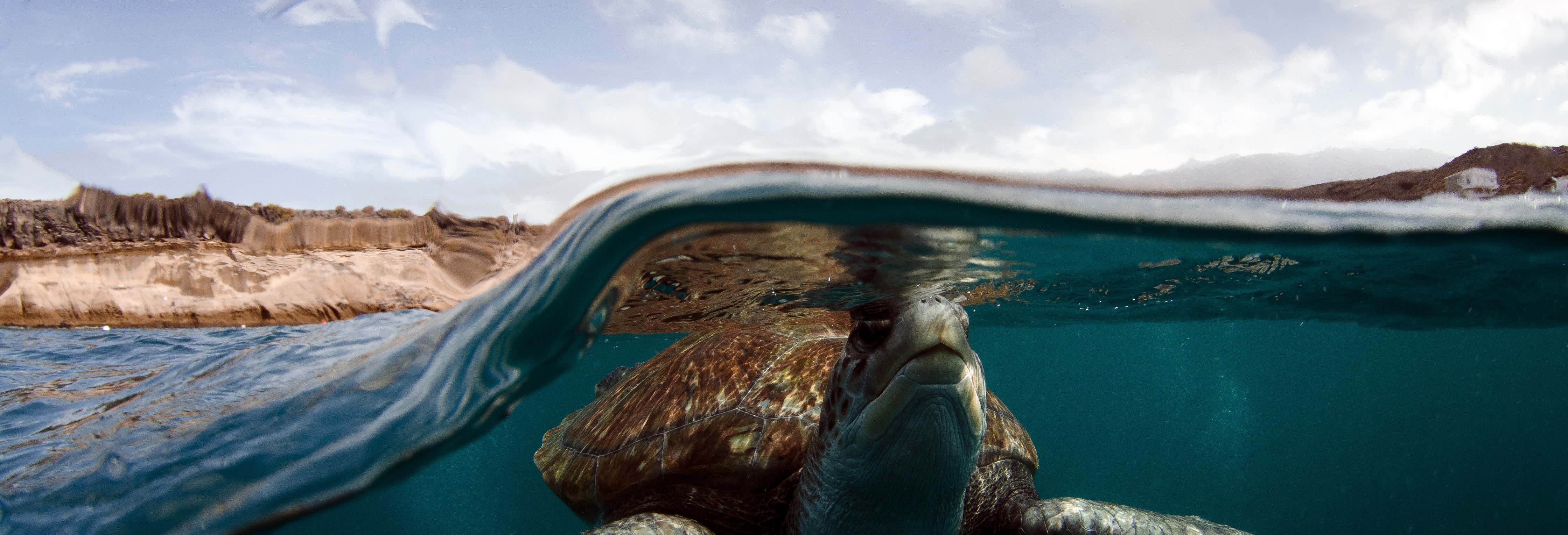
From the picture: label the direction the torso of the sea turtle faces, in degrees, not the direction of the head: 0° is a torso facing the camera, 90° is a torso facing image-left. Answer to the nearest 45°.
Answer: approximately 315°
